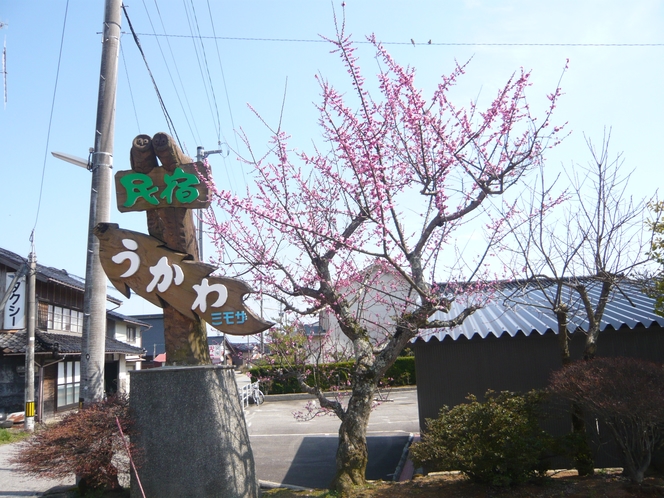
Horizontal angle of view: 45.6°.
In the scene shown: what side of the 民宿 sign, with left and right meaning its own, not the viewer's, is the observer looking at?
front

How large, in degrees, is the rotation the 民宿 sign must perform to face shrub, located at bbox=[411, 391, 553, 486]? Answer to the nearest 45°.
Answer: approximately 90° to its left

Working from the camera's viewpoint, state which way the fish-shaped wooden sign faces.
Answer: facing the viewer

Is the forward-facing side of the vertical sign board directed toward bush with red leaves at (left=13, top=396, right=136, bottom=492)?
yes

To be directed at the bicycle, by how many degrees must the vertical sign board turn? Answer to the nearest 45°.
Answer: approximately 135° to its left

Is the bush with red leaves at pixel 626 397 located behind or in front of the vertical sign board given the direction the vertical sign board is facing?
in front

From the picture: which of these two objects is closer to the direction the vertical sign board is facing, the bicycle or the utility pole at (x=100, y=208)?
the utility pole

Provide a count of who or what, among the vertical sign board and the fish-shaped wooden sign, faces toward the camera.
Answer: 2

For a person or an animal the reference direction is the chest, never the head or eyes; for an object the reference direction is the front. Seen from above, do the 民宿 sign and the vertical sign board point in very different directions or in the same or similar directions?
same or similar directions

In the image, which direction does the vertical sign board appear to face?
toward the camera

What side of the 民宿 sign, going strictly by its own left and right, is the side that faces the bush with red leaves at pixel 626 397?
left

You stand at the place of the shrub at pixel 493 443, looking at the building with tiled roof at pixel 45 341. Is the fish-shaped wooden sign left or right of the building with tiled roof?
left

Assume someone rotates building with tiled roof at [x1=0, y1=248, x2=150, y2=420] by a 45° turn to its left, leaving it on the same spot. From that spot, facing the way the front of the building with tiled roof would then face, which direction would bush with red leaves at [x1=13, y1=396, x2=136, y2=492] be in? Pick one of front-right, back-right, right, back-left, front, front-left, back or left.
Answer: right

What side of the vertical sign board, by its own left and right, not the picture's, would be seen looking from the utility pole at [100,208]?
front

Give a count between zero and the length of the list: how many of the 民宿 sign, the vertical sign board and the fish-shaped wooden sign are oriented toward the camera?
3

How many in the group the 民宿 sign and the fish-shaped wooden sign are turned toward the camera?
2

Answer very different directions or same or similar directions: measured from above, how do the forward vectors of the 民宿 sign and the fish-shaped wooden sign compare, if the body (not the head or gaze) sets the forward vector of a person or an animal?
same or similar directions
